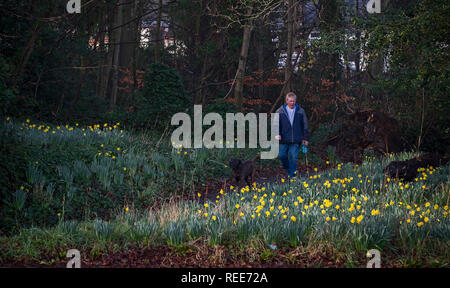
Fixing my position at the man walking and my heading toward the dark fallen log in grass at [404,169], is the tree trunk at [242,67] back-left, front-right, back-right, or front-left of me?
back-left

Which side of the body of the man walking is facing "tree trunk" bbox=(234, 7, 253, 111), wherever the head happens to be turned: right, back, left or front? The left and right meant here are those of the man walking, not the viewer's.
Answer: back

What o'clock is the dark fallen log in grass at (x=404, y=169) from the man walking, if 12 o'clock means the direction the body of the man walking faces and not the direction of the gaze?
The dark fallen log in grass is roughly at 10 o'clock from the man walking.

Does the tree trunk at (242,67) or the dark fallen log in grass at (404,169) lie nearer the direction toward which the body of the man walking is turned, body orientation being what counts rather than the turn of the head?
the dark fallen log in grass

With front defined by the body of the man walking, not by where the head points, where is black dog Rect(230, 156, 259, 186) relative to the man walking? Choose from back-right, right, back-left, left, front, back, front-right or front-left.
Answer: front-right

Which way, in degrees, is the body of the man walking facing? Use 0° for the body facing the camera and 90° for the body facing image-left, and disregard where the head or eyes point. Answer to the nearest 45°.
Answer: approximately 0°

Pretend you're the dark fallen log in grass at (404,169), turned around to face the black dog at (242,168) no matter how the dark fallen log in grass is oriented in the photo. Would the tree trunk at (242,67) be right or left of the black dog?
right
